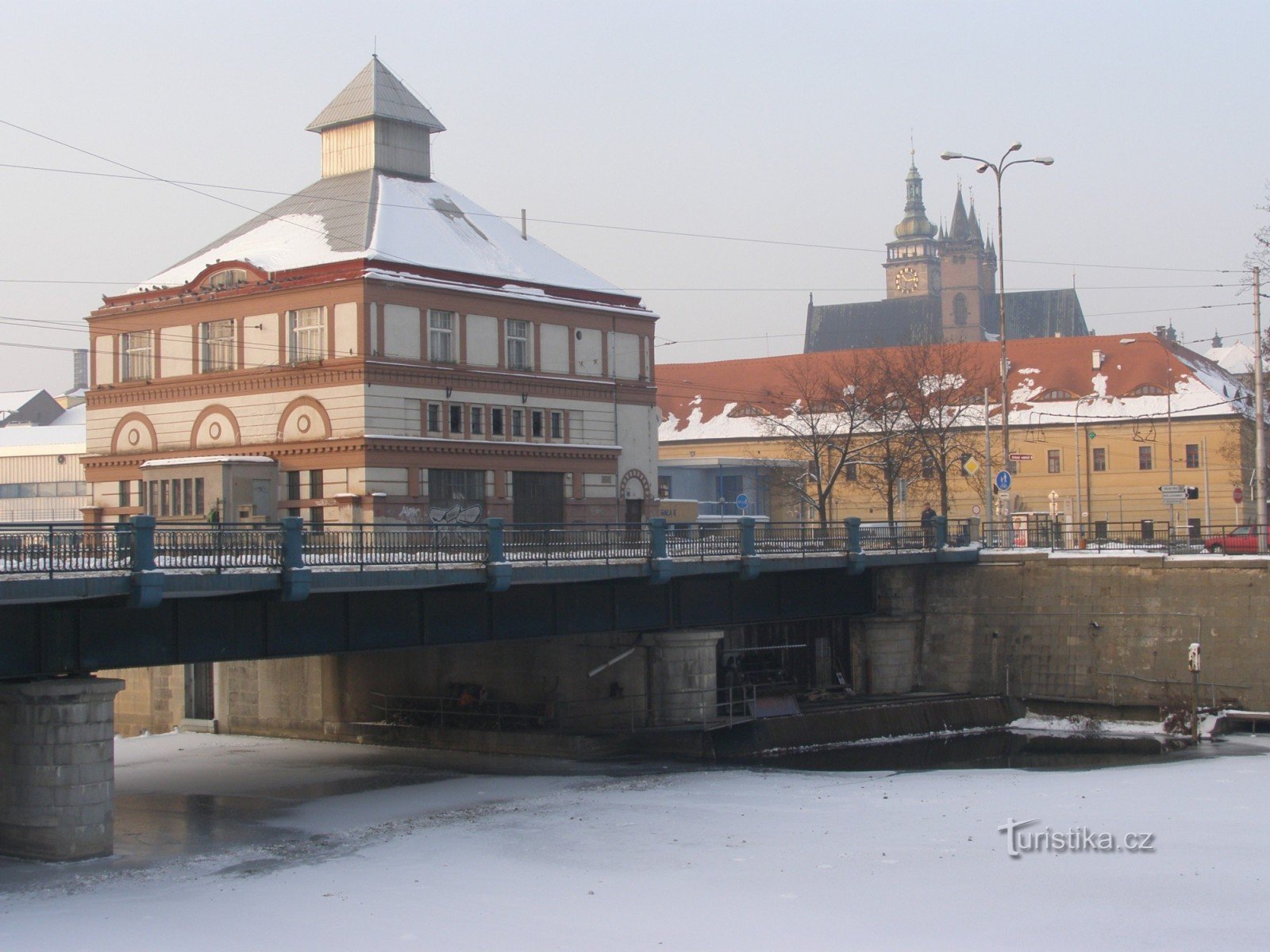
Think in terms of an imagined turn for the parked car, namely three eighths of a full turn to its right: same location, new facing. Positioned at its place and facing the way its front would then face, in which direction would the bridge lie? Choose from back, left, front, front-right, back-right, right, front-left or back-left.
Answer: back

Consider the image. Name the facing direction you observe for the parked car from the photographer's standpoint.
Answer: facing to the left of the viewer

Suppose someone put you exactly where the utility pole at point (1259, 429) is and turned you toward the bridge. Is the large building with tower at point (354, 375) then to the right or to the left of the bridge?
right

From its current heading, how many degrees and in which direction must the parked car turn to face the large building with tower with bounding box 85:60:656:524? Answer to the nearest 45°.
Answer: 0° — it already faces it
